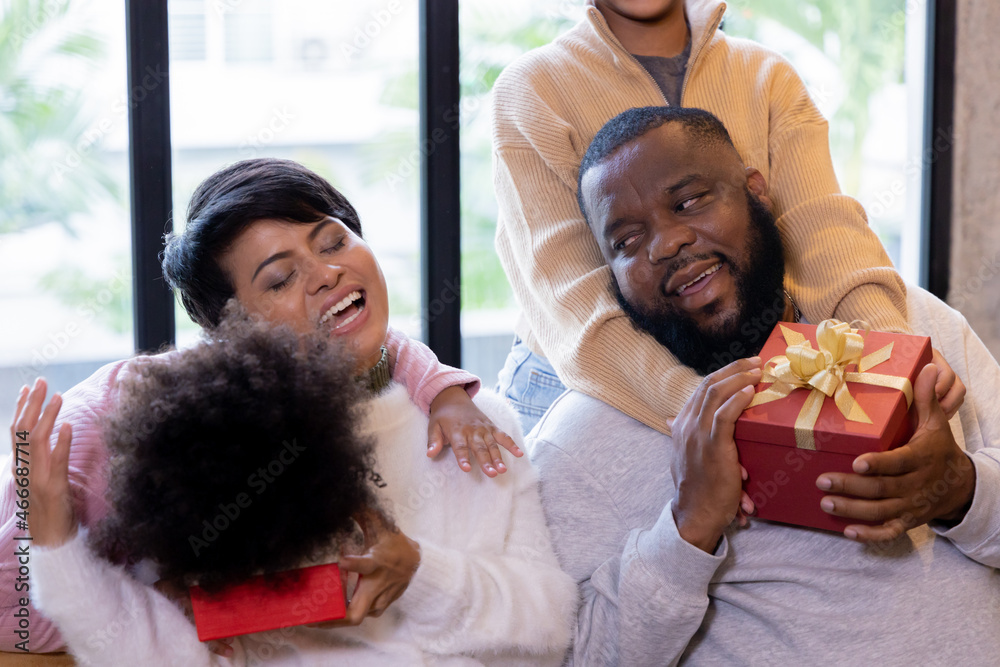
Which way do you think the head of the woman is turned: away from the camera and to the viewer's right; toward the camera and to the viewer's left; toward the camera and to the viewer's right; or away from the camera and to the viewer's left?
toward the camera and to the viewer's right

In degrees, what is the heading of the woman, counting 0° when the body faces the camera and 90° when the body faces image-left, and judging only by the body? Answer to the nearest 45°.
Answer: approximately 0°
